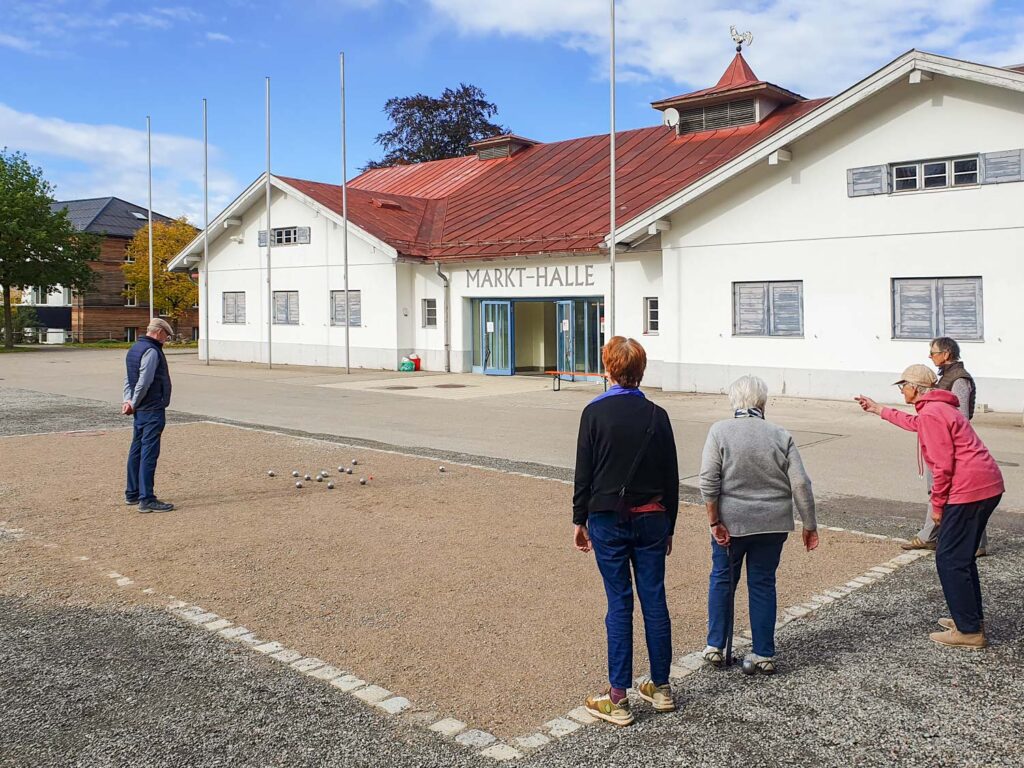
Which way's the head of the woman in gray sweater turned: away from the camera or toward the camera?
away from the camera

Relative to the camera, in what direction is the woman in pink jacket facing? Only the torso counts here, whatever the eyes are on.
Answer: to the viewer's left

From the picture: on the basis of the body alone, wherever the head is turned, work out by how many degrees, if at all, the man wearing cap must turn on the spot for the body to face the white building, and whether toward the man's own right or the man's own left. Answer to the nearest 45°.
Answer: approximately 45° to the man's own left

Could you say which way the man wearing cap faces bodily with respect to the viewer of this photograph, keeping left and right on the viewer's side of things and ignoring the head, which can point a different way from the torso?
facing to the right of the viewer

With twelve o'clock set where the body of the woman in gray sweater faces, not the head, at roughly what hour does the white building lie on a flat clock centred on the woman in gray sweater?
The white building is roughly at 12 o'clock from the woman in gray sweater.

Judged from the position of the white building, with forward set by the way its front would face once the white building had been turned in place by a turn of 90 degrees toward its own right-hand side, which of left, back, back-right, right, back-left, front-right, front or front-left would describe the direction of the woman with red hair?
back-left

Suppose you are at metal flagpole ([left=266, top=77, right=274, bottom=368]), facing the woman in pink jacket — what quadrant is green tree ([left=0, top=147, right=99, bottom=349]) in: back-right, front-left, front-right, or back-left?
back-right

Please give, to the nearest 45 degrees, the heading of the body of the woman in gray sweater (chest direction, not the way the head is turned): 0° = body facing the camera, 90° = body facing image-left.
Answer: approximately 180°

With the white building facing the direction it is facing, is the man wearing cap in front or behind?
in front

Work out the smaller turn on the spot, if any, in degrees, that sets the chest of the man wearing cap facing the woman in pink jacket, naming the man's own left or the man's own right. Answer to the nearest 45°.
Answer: approximately 45° to the man's own right

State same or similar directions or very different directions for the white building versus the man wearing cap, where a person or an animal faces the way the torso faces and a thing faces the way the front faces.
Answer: very different directions

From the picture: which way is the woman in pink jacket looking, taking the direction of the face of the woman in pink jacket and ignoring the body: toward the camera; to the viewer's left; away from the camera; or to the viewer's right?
to the viewer's left

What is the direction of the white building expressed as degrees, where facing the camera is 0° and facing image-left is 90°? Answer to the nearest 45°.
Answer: approximately 45°

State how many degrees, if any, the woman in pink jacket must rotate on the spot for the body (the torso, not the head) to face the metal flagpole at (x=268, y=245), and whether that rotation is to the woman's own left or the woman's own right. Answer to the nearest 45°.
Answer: approximately 45° to the woman's own right

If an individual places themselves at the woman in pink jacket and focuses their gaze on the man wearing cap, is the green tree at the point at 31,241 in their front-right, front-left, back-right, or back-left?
front-right

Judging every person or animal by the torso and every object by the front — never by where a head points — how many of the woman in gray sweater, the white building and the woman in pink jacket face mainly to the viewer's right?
0
